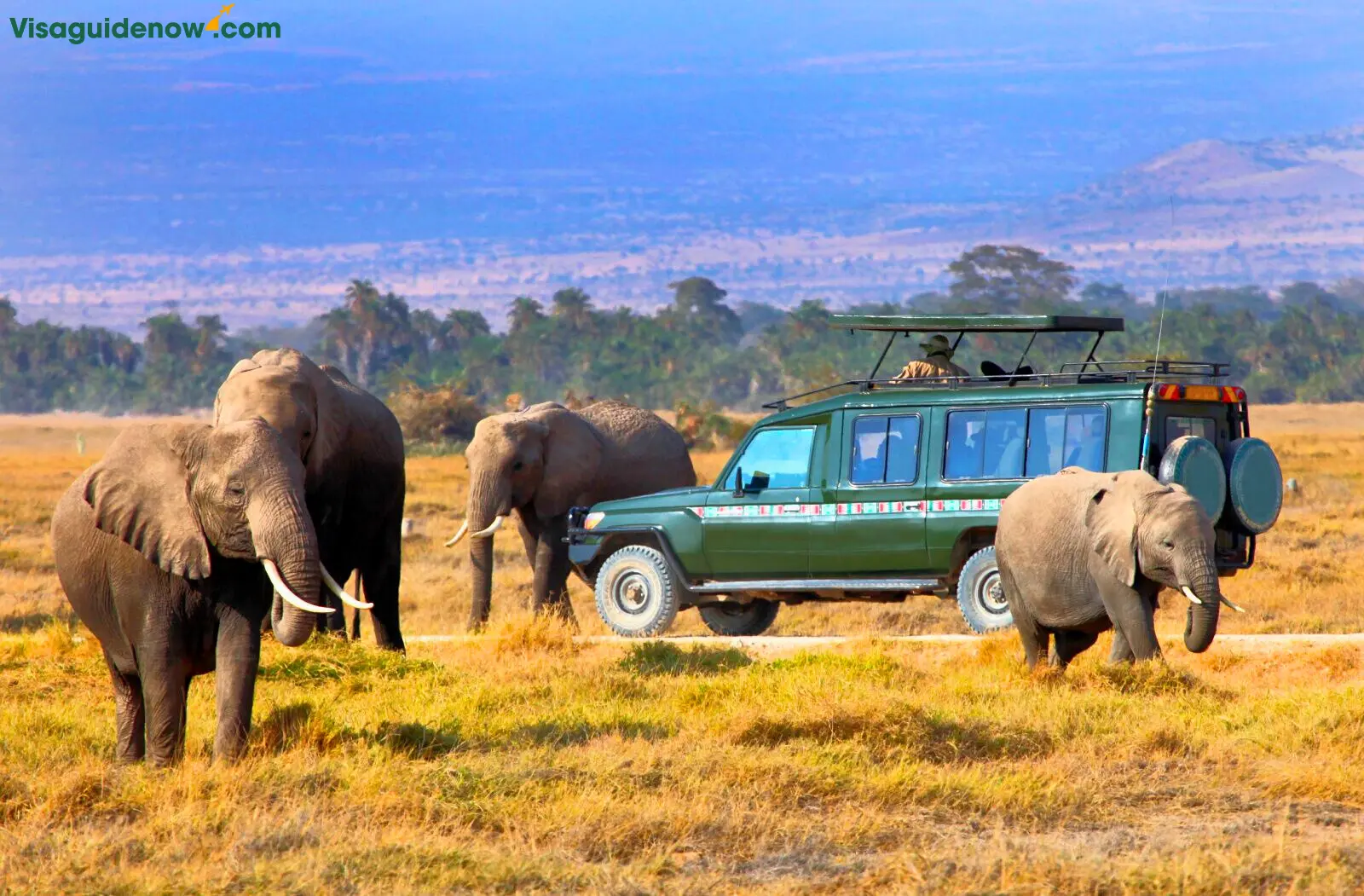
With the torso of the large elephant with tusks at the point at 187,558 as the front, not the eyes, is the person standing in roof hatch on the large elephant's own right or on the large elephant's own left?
on the large elephant's own left

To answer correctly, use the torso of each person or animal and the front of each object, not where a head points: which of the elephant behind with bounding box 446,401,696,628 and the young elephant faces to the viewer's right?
the young elephant

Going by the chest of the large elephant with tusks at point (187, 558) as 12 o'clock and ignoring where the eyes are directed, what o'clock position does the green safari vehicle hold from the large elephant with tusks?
The green safari vehicle is roughly at 9 o'clock from the large elephant with tusks.

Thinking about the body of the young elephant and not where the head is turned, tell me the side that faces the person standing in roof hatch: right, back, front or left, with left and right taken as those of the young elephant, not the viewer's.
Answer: left

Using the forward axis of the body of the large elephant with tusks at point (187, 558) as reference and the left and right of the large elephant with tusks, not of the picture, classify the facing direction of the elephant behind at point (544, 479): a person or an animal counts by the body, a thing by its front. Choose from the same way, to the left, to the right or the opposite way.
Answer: to the right

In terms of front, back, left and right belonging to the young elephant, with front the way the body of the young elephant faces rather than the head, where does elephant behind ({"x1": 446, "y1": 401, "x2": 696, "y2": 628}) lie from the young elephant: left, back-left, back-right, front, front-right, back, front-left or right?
back-left

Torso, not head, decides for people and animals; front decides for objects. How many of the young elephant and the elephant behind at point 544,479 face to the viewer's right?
1

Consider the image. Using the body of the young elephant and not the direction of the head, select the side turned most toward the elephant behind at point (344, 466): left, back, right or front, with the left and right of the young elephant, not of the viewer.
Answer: back

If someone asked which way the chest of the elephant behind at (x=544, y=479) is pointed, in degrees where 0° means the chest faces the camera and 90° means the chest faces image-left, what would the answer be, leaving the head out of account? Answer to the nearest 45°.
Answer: approximately 45°

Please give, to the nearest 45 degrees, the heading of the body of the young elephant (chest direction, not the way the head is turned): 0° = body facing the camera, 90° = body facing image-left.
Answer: approximately 270°
